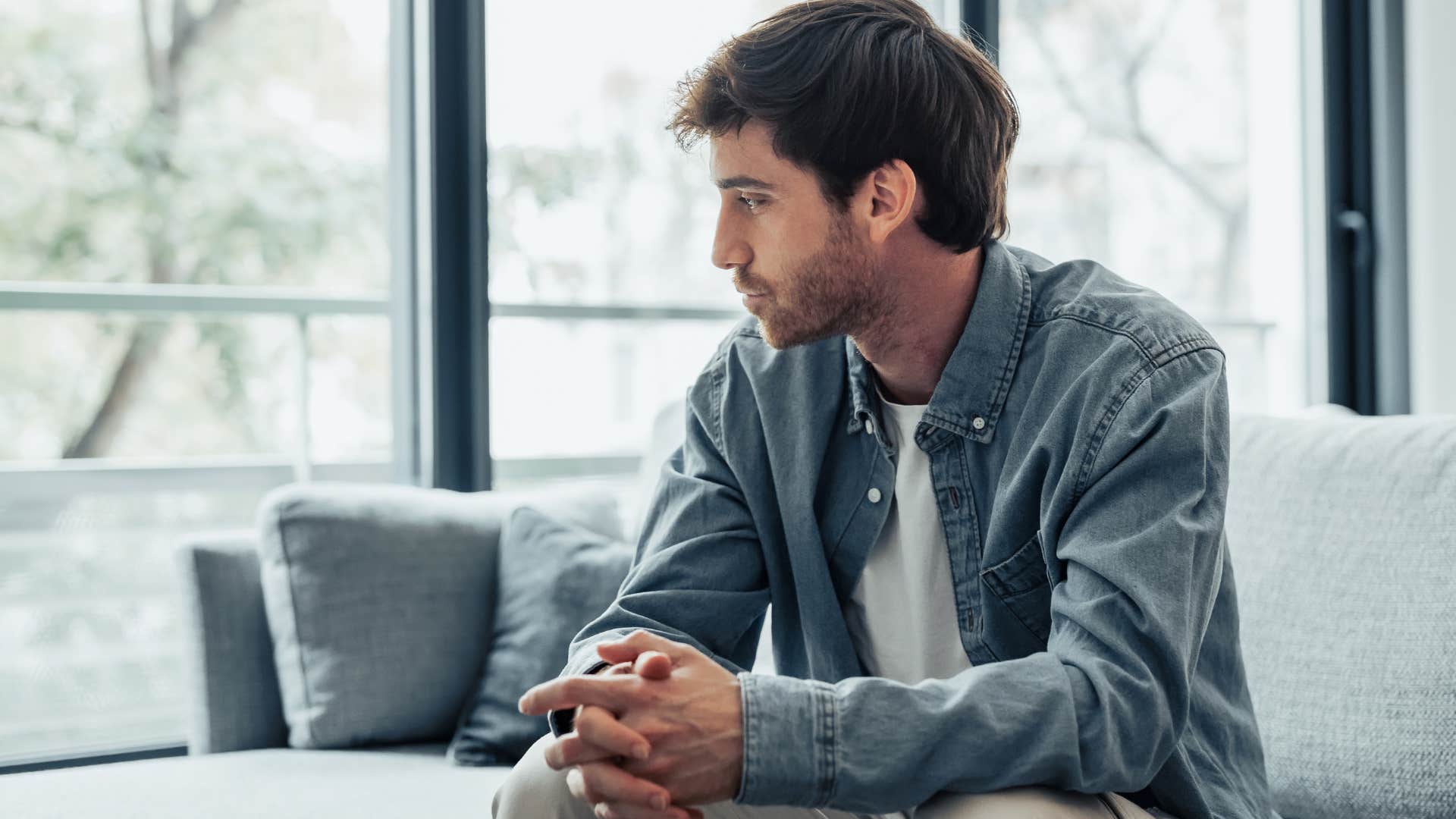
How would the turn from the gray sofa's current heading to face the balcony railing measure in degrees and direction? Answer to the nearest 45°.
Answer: approximately 90° to its right

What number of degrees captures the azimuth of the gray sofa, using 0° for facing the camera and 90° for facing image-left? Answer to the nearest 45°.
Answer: approximately 45°

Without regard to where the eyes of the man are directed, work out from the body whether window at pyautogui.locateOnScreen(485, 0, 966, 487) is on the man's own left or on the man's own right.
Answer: on the man's own right

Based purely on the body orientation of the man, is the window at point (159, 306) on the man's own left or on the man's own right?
on the man's own right

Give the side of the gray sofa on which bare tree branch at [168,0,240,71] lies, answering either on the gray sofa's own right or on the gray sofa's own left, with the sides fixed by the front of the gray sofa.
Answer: on the gray sofa's own right

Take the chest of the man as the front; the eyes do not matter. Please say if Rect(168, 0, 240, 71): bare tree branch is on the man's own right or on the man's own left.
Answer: on the man's own right

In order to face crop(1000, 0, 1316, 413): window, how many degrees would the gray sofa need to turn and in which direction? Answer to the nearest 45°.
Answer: approximately 135° to its right

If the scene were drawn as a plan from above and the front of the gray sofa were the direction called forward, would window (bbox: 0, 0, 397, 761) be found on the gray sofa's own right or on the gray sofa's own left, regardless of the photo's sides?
on the gray sofa's own right

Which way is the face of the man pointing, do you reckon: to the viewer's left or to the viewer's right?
to the viewer's left
